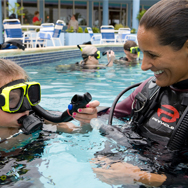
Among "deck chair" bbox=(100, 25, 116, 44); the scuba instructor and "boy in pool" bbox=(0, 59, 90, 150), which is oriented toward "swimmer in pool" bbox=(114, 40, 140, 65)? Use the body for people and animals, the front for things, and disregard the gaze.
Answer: the deck chair

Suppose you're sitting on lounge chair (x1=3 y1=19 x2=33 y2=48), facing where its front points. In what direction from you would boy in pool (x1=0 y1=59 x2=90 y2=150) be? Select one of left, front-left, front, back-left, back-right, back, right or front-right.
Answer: front-right

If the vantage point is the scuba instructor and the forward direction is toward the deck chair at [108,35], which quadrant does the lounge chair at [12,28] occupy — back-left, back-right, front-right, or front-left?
front-left

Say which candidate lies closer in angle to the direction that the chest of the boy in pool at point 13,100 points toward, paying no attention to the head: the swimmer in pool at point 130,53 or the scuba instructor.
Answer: the scuba instructor

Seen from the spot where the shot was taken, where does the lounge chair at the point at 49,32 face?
facing the viewer and to the left of the viewer

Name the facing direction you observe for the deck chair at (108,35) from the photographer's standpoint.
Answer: facing the viewer

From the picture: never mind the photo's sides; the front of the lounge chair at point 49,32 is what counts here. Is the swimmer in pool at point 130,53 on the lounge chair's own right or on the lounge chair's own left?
on the lounge chair's own left
